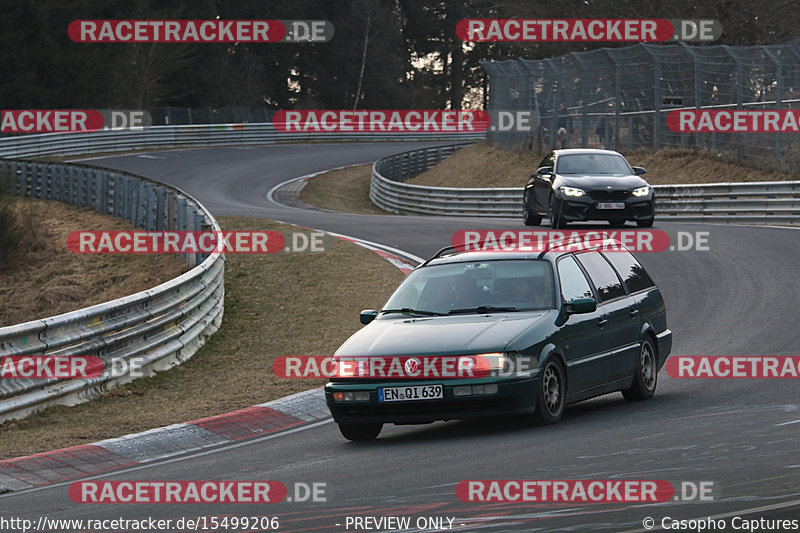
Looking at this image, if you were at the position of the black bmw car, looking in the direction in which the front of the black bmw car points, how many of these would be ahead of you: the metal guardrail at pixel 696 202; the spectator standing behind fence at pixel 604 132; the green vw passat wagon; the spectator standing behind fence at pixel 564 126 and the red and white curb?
2

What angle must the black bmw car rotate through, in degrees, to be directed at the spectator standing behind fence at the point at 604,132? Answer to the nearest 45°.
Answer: approximately 180°

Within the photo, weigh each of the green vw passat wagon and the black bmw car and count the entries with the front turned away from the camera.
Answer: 0

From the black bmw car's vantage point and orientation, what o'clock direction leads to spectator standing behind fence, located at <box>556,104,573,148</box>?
The spectator standing behind fence is roughly at 6 o'clock from the black bmw car.

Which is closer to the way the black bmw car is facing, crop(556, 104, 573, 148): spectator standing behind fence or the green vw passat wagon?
the green vw passat wagon

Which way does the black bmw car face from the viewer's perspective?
toward the camera

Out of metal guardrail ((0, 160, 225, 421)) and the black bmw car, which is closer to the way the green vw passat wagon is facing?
the metal guardrail

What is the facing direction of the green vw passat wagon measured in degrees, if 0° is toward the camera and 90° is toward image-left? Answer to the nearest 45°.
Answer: approximately 45°

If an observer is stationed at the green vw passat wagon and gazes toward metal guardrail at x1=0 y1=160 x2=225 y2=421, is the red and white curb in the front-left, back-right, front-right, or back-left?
front-left

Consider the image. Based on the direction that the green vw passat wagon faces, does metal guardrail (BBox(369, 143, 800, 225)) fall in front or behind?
behind

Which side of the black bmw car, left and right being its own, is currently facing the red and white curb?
front

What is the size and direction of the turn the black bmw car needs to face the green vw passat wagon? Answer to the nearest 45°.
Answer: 0° — it already faces it

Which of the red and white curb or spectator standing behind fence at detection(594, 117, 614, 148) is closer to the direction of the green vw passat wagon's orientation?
the red and white curb

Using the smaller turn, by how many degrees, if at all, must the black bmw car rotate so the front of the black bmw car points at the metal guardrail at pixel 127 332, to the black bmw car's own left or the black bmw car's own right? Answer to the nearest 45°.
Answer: approximately 45° to the black bmw car's own right
